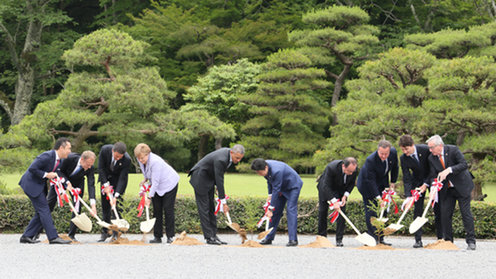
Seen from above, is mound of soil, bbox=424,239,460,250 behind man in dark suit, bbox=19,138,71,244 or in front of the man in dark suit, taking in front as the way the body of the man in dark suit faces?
in front

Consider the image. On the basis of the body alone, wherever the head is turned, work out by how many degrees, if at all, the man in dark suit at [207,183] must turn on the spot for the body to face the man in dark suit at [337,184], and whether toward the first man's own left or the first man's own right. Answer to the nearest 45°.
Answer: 0° — they already face them

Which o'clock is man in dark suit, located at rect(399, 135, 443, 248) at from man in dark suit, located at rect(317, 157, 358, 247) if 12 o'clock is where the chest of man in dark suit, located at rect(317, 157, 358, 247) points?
man in dark suit, located at rect(399, 135, 443, 248) is roughly at 10 o'clock from man in dark suit, located at rect(317, 157, 358, 247).

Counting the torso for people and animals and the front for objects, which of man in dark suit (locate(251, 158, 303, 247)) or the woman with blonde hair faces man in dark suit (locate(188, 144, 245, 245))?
man in dark suit (locate(251, 158, 303, 247))

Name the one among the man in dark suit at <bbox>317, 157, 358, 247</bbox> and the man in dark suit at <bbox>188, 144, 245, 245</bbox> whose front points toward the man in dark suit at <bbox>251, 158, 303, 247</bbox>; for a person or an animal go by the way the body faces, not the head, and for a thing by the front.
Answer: the man in dark suit at <bbox>188, 144, 245, 245</bbox>

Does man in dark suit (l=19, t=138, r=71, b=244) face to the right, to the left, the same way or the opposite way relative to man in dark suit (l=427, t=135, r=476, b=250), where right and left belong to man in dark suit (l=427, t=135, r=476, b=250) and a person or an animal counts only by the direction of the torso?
the opposite way

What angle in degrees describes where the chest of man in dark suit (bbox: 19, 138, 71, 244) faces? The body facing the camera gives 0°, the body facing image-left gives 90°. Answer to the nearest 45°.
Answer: approximately 270°

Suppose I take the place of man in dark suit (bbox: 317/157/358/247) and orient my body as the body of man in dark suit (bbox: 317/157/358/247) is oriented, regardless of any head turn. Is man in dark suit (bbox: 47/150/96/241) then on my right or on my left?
on my right

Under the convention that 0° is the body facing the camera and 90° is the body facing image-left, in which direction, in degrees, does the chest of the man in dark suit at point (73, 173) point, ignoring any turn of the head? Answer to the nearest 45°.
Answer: approximately 315°

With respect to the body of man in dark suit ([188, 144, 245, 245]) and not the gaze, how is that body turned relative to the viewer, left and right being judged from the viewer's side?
facing to the right of the viewer

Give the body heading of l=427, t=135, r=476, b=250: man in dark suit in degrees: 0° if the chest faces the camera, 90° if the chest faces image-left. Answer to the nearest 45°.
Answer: approximately 45°

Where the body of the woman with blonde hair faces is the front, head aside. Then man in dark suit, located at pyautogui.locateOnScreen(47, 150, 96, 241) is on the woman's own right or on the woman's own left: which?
on the woman's own right

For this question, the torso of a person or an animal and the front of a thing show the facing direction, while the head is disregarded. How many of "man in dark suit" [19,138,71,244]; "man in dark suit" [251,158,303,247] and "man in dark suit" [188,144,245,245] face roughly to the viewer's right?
2

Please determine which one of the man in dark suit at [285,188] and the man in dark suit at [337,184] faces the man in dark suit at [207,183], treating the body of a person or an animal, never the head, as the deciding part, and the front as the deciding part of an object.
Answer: the man in dark suit at [285,188]
